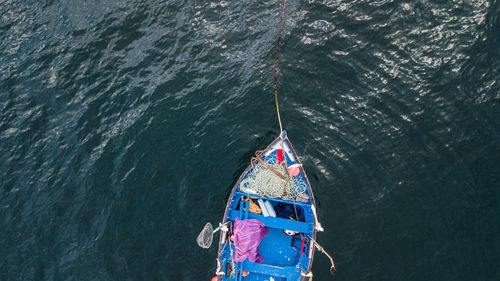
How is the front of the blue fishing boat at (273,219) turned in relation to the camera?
facing away from the viewer
